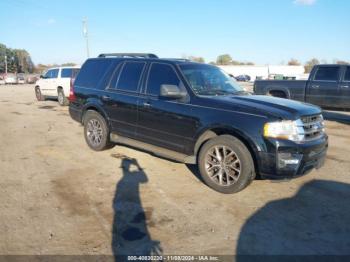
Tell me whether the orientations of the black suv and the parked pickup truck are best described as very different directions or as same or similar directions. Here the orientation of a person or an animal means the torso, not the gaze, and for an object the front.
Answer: same or similar directions

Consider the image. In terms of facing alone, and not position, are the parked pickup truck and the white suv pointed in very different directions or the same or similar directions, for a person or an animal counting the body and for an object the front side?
very different directions

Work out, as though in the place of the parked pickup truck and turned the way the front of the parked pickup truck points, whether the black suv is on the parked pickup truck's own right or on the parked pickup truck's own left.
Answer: on the parked pickup truck's own right

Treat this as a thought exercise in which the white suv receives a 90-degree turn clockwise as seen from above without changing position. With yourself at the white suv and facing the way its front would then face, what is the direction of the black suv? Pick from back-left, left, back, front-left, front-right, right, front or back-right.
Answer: back-right

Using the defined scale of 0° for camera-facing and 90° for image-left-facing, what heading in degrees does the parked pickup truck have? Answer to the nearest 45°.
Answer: approximately 270°

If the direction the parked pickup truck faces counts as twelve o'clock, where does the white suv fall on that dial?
The white suv is roughly at 6 o'clock from the parked pickup truck.

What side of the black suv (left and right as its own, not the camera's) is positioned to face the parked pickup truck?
left

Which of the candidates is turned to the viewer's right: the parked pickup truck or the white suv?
the parked pickup truck

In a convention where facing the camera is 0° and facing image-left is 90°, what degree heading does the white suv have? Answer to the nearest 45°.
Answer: approximately 135°

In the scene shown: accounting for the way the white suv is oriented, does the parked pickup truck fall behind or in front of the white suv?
behind

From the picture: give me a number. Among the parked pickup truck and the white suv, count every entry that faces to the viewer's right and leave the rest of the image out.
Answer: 1
